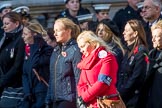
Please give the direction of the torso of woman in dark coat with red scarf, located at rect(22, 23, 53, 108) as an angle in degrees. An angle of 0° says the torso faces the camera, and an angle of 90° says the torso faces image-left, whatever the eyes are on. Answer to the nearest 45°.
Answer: approximately 45°

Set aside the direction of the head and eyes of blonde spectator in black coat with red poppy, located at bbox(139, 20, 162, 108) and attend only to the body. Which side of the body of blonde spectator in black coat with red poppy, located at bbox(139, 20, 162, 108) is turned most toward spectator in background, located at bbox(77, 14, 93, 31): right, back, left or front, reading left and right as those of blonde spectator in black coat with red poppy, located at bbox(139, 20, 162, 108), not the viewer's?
right

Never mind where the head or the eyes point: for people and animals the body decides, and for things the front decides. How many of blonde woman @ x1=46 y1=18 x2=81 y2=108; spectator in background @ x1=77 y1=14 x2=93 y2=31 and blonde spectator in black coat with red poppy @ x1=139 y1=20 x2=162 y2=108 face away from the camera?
0

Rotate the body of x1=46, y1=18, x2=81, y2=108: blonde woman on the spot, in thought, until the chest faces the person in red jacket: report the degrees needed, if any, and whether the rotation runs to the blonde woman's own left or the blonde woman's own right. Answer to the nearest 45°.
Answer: approximately 90° to the blonde woman's own left

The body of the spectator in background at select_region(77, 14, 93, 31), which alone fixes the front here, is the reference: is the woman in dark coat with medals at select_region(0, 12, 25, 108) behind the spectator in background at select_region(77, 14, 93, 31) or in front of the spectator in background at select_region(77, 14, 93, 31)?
in front

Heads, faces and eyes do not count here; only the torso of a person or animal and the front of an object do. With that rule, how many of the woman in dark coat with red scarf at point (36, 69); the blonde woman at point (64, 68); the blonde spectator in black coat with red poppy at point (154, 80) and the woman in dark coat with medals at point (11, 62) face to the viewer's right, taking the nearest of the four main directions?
0

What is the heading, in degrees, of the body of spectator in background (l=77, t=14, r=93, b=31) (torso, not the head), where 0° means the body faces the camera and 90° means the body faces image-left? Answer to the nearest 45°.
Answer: approximately 45°

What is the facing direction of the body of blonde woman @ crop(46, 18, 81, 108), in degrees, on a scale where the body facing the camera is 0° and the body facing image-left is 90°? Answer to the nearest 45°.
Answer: approximately 45°

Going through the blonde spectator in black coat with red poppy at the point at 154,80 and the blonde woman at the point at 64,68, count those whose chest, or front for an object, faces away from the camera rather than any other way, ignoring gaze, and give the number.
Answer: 0
